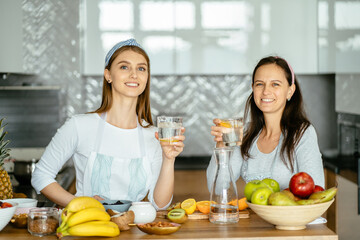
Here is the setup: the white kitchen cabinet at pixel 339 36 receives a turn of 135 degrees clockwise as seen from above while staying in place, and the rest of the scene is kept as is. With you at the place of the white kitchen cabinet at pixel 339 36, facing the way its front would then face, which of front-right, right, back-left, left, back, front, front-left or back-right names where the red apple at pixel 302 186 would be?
back-left

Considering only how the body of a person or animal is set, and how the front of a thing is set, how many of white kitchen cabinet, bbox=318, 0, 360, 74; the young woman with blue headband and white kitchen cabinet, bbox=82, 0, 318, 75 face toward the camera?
3

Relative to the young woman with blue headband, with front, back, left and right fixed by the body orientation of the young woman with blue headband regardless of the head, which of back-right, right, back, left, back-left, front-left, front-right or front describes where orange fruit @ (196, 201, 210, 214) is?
front-left

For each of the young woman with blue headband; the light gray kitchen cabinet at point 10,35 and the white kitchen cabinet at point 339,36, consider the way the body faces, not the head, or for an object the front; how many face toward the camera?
3

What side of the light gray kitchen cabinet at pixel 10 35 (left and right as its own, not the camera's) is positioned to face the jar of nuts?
front

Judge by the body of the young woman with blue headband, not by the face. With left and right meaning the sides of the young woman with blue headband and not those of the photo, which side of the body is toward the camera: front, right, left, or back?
front

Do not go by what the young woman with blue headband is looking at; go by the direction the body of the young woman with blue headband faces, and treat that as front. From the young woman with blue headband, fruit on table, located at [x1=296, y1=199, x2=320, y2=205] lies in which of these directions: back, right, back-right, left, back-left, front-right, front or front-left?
front-left

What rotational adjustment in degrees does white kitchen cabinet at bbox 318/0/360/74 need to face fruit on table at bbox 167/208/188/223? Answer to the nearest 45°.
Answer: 0° — it already faces it

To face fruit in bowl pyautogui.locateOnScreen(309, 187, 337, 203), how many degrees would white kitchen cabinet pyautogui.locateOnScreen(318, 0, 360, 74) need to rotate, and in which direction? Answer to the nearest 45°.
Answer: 0° — it already faces it

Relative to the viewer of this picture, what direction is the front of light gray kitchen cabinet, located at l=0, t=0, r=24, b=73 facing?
facing the viewer

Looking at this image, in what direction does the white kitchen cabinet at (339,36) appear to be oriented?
toward the camera

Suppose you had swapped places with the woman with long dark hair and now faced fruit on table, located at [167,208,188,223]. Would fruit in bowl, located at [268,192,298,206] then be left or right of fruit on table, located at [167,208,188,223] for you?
left

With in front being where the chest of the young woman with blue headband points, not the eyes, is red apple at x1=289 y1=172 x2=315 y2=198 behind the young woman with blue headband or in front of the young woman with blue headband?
in front

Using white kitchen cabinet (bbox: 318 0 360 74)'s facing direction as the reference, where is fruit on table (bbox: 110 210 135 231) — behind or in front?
in front
